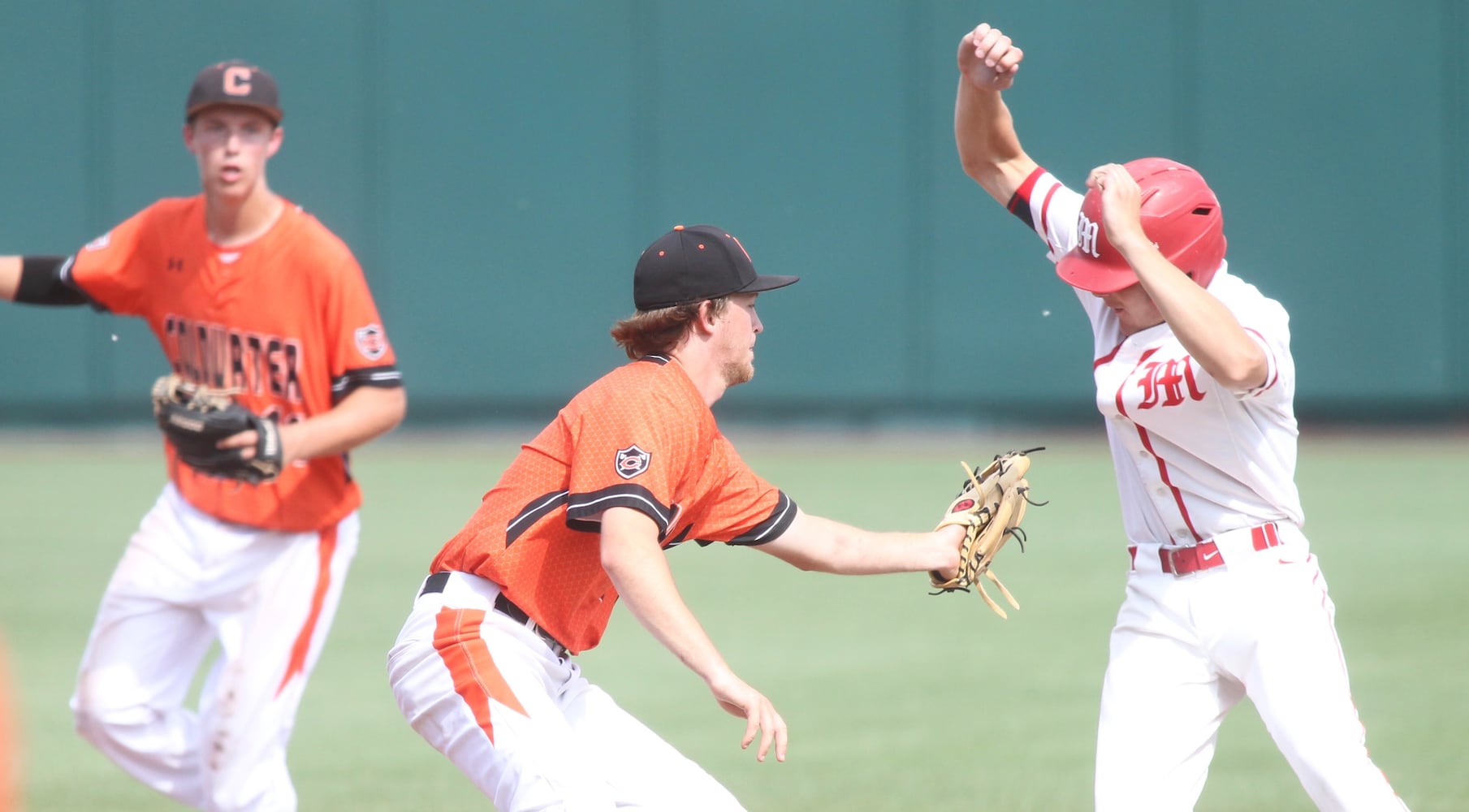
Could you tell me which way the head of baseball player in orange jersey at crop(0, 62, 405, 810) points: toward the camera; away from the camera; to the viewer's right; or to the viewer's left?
toward the camera

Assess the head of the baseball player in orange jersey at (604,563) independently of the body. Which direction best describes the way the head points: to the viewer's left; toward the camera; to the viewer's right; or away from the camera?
to the viewer's right

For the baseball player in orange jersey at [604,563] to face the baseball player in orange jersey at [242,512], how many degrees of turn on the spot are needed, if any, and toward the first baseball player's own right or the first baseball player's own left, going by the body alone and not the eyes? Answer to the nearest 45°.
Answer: approximately 135° to the first baseball player's own left

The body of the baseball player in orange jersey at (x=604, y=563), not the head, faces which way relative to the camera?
to the viewer's right
